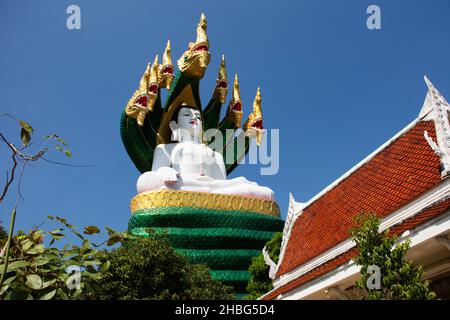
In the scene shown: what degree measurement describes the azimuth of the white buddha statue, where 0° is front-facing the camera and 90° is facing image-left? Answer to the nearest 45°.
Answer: approximately 315°

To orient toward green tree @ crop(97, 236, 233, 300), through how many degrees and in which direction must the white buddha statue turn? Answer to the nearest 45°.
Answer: approximately 45° to its right

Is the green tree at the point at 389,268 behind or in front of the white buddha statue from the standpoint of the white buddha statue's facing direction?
in front

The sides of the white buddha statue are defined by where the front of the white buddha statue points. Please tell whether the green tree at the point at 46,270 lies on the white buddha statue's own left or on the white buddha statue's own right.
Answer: on the white buddha statue's own right

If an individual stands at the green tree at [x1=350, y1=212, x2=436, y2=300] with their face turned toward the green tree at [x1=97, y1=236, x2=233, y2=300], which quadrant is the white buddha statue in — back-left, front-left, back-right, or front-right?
front-right

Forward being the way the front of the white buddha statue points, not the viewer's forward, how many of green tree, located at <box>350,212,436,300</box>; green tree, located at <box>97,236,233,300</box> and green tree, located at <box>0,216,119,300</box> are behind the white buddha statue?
0
